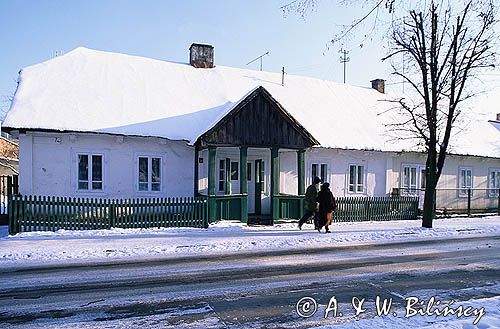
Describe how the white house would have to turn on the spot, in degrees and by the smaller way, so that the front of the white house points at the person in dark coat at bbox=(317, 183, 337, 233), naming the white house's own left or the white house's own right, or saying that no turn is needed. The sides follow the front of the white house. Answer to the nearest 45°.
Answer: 0° — it already faces them

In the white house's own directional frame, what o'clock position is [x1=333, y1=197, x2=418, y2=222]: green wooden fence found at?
The green wooden fence is roughly at 10 o'clock from the white house.

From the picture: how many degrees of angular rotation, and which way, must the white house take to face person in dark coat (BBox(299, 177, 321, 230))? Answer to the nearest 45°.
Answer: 0° — it already faces them

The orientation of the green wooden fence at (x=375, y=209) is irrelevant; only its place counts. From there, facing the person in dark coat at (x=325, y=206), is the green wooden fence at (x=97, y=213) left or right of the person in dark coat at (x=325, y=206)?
right

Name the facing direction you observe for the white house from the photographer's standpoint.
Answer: facing the viewer and to the right of the viewer
